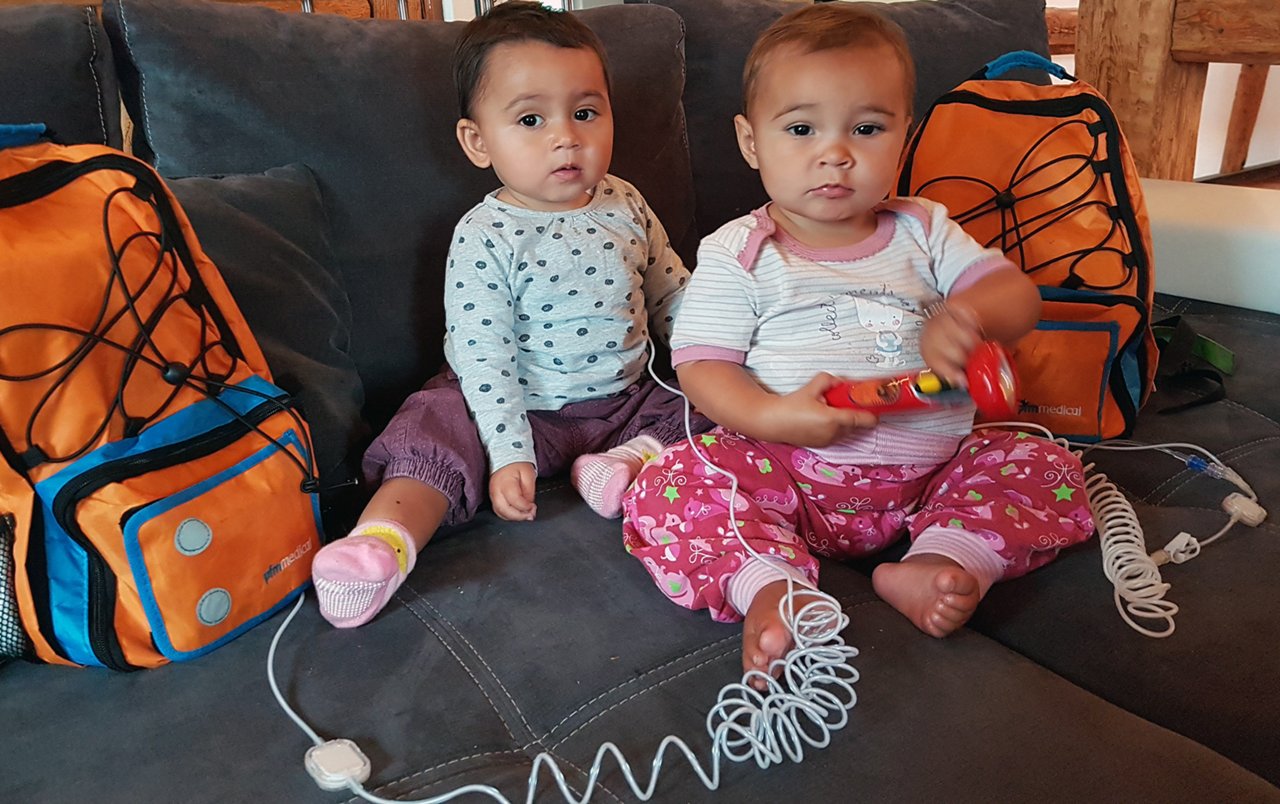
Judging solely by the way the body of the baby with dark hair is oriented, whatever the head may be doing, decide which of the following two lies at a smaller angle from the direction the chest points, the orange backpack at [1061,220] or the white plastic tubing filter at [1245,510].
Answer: the white plastic tubing filter

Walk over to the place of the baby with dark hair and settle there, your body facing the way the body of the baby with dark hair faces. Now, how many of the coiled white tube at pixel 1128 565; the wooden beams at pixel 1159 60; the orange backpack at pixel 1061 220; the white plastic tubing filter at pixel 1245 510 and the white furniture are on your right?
0

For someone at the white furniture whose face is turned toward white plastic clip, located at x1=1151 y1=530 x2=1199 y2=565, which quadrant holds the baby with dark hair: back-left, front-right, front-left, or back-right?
front-right

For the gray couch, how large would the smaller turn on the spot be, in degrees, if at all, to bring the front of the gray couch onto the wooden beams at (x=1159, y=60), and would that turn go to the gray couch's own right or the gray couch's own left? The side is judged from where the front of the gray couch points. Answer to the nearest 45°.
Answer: approximately 135° to the gray couch's own left

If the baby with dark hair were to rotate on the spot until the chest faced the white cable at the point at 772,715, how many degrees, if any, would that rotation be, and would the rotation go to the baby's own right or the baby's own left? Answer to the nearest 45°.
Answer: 0° — they already face it

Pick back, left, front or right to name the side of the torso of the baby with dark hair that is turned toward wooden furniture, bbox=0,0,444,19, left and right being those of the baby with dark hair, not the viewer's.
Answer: back

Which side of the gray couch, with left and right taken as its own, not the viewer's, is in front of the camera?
front

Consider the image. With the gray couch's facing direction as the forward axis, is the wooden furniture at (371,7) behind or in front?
behind

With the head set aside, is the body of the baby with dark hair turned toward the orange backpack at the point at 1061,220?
no

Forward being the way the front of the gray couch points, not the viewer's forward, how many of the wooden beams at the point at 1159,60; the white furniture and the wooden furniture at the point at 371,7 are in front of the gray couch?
0

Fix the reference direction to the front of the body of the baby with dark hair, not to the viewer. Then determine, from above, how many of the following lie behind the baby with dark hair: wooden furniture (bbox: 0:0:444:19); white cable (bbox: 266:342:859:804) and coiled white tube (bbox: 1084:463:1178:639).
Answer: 1

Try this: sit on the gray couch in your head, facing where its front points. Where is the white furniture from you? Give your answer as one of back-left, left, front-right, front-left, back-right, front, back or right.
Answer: back-left

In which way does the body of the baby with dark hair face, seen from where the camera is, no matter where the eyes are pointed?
toward the camera
